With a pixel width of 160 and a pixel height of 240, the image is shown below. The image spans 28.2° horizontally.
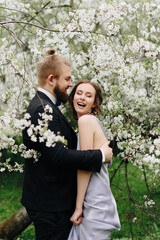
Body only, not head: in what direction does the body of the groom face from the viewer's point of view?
to the viewer's right

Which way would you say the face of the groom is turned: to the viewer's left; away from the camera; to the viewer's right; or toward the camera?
to the viewer's right
